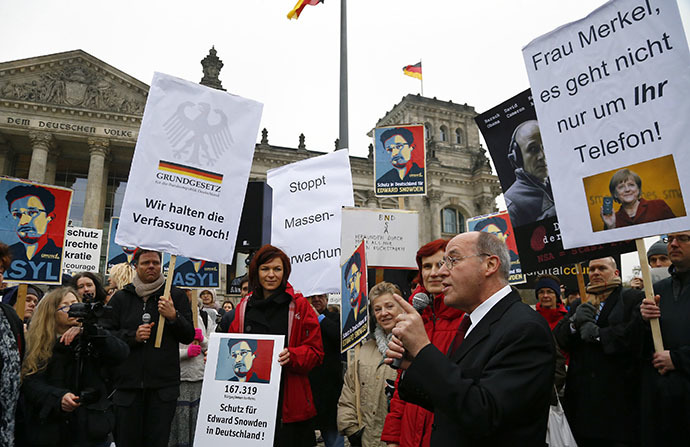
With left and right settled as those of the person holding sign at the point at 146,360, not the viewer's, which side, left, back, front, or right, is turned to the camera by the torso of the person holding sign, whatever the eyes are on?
front

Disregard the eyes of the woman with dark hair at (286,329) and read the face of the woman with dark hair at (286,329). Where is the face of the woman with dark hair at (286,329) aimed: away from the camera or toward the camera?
toward the camera

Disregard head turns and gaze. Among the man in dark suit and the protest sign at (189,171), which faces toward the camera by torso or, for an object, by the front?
the protest sign

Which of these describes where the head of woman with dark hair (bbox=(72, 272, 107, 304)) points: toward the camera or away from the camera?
toward the camera

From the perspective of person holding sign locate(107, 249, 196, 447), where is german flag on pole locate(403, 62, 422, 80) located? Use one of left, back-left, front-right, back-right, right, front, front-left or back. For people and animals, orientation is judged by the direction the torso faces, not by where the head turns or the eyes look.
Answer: back-left

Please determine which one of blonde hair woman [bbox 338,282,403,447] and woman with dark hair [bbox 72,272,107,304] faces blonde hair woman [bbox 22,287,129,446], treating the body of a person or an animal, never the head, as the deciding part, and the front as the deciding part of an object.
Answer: the woman with dark hair

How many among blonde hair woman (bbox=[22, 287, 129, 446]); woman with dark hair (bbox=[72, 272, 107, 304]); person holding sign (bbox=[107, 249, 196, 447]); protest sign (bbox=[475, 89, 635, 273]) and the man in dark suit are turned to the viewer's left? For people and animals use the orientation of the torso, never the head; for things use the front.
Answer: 1

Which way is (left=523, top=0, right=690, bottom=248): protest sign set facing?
toward the camera

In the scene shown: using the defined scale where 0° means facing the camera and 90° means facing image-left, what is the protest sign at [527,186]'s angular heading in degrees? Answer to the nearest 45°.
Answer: approximately 0°

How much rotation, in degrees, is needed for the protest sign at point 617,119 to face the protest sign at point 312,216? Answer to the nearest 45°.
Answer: approximately 90° to its right

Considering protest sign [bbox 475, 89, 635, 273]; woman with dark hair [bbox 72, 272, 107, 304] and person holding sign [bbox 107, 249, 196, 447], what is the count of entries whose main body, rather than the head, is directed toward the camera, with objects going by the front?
3

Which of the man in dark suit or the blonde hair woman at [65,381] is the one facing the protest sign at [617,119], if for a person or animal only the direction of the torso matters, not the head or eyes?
the blonde hair woman

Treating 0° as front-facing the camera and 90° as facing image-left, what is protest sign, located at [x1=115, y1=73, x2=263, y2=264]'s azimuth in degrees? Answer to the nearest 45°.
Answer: approximately 0°

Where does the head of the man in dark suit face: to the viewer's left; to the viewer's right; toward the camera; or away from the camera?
to the viewer's left

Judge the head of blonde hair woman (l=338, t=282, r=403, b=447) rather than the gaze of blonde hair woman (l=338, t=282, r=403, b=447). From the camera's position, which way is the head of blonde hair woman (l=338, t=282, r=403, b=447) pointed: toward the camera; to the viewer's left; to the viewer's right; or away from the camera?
toward the camera

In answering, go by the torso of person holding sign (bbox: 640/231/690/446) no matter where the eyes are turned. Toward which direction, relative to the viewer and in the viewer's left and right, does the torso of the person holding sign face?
facing the viewer and to the left of the viewer

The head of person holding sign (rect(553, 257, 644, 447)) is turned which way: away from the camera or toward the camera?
toward the camera
